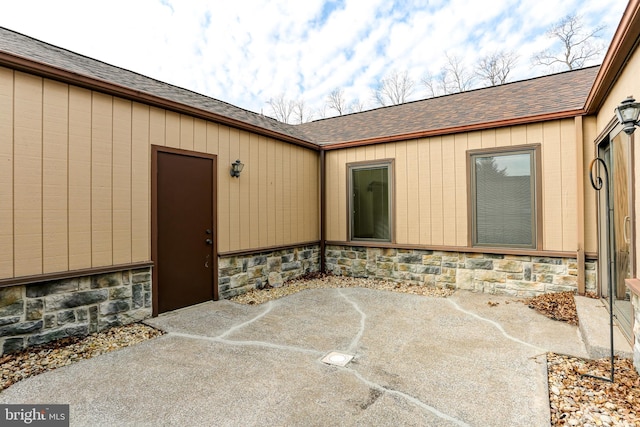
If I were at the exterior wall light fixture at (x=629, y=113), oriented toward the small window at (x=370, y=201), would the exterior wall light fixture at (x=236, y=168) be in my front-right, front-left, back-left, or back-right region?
front-left

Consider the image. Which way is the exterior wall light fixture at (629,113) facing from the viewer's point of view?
to the viewer's left

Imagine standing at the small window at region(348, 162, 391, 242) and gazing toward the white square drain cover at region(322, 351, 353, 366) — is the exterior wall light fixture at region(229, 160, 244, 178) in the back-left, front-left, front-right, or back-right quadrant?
front-right

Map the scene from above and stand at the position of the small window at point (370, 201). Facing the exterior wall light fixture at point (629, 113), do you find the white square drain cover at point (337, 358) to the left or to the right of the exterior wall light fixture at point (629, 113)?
right

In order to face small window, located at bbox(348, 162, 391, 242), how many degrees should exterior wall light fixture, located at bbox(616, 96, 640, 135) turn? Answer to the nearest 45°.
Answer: approximately 45° to its right

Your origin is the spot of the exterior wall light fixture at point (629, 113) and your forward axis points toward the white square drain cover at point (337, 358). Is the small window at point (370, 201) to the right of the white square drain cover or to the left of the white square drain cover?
right

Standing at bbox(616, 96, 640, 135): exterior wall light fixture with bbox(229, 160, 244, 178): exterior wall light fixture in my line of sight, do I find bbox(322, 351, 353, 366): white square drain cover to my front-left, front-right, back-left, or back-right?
front-left

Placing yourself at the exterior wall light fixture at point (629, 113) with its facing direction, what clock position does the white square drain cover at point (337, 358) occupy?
The white square drain cover is roughly at 11 o'clock from the exterior wall light fixture.

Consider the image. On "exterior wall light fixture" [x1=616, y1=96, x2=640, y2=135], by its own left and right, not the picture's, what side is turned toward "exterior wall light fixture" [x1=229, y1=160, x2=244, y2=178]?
front

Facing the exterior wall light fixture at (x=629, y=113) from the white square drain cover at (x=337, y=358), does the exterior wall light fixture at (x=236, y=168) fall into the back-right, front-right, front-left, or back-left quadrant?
back-left
